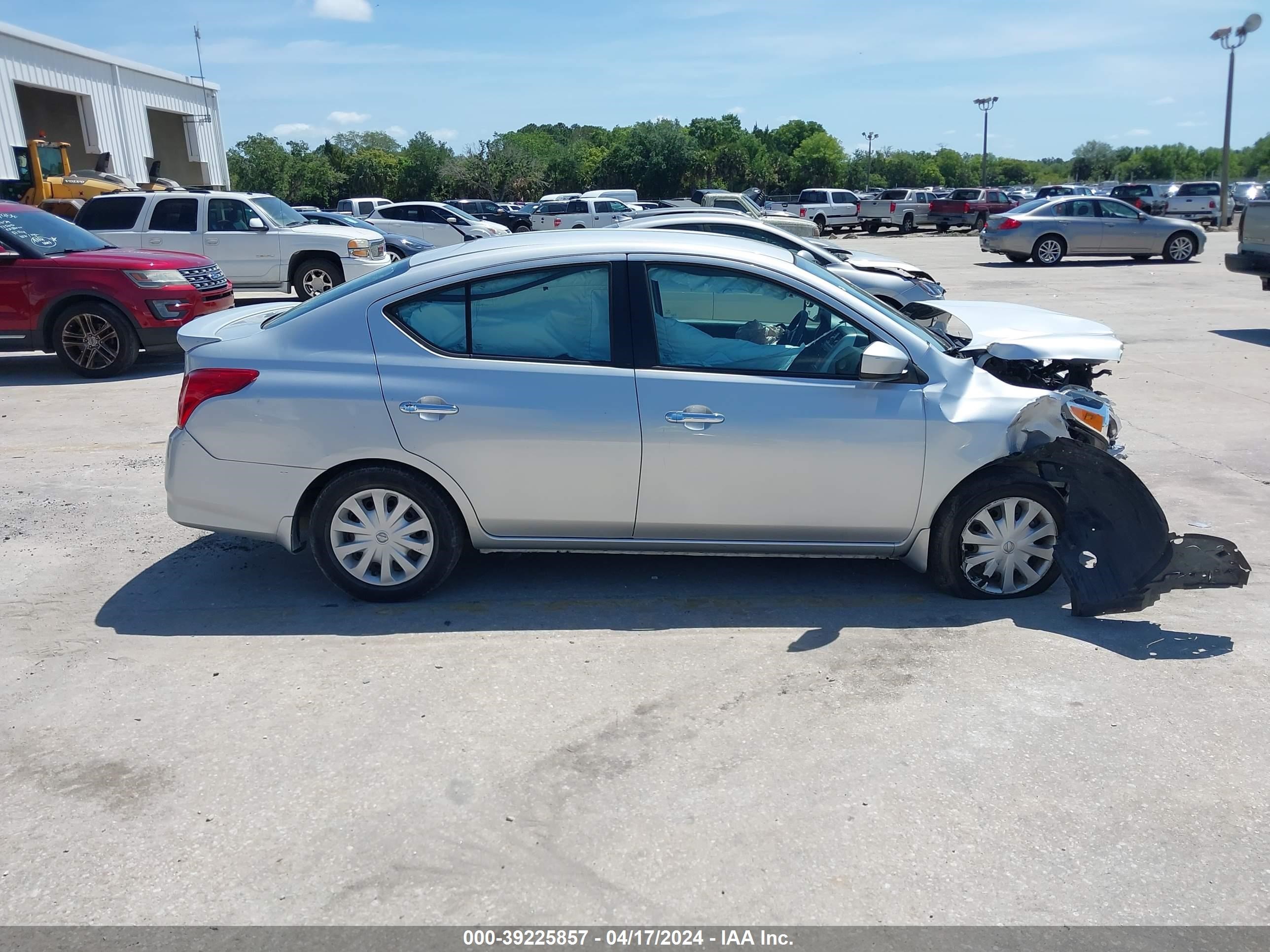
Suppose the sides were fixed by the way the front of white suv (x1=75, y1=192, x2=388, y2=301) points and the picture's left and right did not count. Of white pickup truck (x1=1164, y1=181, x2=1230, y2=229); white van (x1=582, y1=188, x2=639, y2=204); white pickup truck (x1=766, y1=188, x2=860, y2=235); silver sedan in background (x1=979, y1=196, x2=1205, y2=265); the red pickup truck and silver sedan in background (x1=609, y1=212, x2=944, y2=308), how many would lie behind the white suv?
0

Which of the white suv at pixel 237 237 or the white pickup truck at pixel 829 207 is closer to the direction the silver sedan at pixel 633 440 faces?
the white pickup truck

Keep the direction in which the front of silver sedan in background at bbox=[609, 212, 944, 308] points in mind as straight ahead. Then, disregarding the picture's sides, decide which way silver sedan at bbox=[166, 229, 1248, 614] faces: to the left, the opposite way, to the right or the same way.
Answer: the same way

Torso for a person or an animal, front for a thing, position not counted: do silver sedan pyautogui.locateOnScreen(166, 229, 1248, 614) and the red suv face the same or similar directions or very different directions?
same or similar directions

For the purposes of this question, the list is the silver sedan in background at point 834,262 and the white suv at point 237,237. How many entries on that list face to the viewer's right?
2

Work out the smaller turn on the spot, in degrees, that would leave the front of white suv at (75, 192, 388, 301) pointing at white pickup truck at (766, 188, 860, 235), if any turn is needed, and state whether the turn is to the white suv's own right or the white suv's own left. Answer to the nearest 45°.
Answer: approximately 45° to the white suv's own left

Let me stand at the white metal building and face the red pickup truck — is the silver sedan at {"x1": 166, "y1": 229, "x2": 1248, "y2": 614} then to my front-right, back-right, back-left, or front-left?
front-right

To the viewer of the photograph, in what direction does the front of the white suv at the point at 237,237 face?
facing to the right of the viewer

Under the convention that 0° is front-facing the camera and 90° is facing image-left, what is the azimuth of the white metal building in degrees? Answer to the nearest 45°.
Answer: approximately 315°

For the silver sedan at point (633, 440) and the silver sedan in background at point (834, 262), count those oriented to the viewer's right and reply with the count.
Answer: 2

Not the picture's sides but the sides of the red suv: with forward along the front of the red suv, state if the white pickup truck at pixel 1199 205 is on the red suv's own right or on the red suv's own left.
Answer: on the red suv's own left

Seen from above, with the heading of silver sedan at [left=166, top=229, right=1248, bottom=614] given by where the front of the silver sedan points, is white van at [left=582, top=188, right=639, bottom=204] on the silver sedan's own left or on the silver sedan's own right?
on the silver sedan's own left

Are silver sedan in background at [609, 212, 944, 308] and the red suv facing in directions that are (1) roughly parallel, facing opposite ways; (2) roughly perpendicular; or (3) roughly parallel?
roughly parallel

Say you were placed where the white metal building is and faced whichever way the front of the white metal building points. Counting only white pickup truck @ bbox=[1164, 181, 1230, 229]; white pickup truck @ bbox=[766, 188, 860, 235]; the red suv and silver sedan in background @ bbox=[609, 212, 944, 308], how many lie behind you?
0

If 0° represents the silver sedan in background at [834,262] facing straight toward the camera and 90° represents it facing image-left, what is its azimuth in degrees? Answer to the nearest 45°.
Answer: approximately 270°

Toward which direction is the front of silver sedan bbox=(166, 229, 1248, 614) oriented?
to the viewer's right

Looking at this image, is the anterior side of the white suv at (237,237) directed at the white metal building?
no

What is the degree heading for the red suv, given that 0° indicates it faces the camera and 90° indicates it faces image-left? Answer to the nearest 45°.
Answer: approximately 315°
